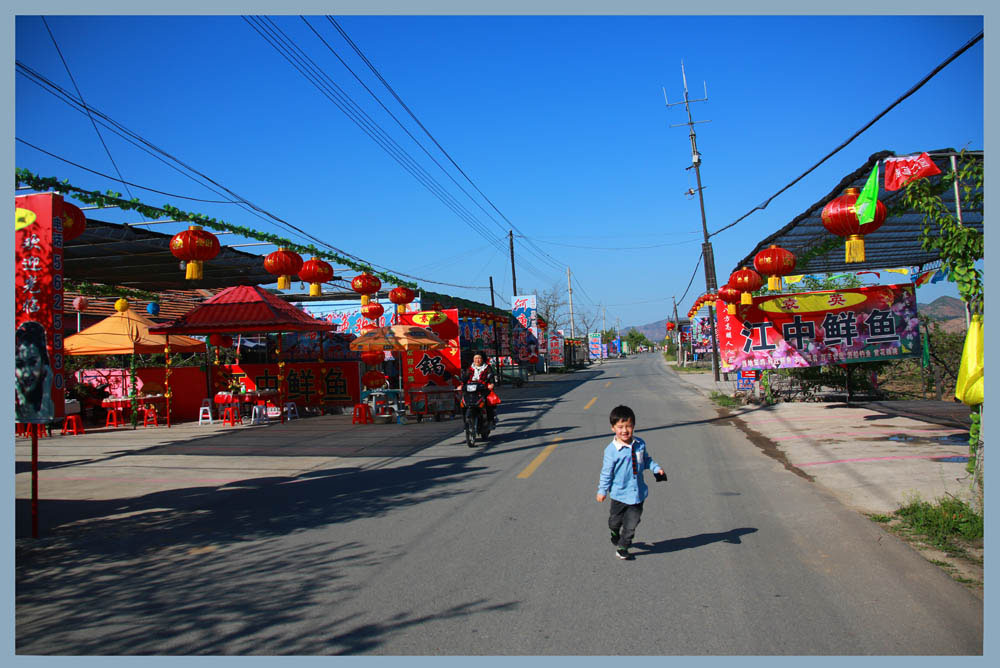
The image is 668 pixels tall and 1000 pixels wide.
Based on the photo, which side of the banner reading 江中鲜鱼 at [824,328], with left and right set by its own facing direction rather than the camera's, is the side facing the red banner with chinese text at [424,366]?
right

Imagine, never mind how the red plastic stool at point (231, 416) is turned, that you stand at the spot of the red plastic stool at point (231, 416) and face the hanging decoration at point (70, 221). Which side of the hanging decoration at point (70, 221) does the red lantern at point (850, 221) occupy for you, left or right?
left

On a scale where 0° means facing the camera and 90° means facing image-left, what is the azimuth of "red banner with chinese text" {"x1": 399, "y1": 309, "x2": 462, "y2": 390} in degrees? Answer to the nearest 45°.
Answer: approximately 0°

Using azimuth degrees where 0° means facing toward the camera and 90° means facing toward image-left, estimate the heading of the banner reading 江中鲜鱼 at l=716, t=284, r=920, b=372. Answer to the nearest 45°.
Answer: approximately 0°

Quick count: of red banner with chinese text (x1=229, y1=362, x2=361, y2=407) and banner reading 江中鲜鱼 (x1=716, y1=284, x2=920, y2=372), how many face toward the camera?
2

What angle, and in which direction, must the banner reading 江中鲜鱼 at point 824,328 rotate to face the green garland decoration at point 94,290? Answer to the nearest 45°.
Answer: approximately 90° to its right
